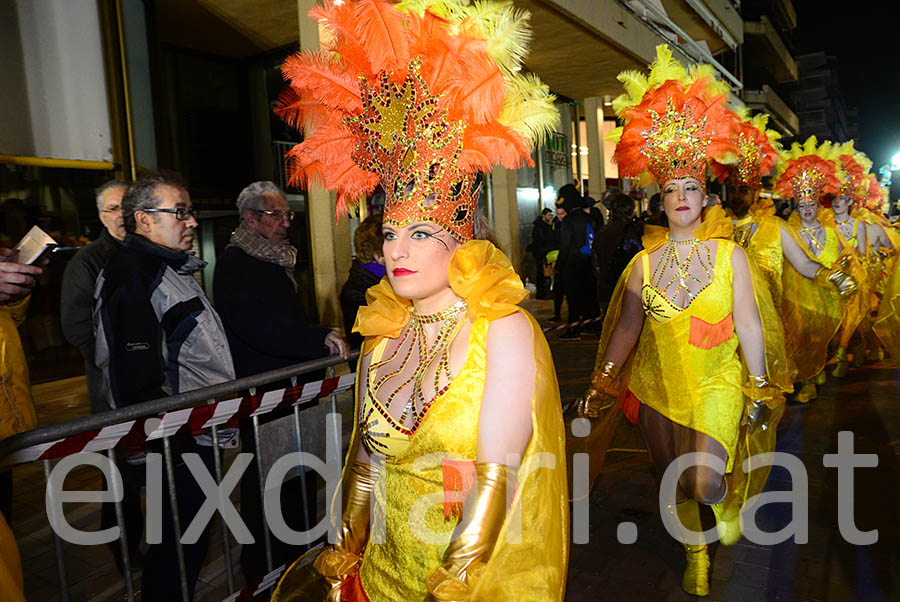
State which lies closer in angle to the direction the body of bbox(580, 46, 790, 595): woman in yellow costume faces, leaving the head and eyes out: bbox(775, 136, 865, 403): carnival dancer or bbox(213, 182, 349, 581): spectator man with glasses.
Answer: the spectator man with glasses

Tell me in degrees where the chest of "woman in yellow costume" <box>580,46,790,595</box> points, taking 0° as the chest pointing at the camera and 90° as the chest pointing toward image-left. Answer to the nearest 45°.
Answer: approximately 0°

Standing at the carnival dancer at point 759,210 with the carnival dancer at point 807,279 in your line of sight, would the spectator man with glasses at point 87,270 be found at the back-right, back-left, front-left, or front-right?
back-left

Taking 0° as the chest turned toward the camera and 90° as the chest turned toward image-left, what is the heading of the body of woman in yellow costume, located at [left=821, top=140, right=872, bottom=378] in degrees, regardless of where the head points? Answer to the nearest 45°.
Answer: approximately 45°

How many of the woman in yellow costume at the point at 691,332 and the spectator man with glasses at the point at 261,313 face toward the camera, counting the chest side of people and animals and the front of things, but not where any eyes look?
1

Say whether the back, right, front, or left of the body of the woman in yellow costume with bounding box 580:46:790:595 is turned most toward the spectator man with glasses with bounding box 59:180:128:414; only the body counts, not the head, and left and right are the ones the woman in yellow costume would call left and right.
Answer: right

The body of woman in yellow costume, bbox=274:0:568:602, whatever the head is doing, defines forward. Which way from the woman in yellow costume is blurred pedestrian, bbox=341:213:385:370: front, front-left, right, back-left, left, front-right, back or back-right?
back-right

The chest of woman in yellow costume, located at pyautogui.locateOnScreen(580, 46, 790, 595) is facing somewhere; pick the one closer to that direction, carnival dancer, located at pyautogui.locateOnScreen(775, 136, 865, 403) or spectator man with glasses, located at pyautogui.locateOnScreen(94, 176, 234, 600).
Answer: the spectator man with glasses

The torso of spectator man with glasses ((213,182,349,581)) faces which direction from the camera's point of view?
to the viewer's right
